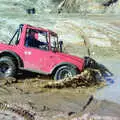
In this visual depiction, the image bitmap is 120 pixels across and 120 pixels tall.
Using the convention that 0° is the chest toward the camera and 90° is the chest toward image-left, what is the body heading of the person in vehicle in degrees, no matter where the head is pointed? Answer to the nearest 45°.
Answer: approximately 270°

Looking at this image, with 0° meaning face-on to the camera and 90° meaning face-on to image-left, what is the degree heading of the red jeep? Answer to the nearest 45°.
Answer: approximately 270°
